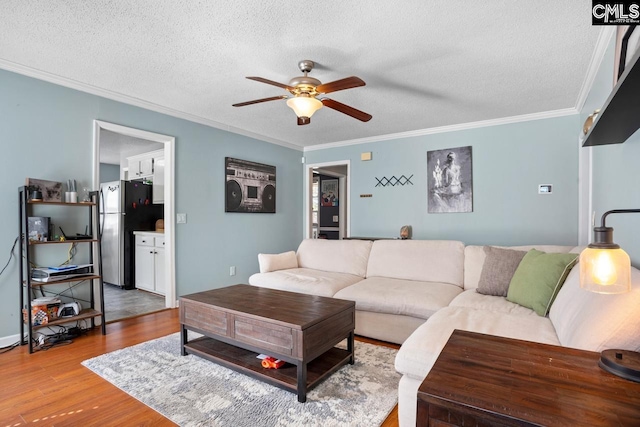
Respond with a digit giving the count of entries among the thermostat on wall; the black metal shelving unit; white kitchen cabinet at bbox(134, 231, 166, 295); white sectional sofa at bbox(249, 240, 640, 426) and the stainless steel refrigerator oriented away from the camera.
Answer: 0

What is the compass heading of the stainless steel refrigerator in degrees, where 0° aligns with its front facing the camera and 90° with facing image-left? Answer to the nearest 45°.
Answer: approximately 45°

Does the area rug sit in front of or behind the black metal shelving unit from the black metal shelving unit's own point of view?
in front

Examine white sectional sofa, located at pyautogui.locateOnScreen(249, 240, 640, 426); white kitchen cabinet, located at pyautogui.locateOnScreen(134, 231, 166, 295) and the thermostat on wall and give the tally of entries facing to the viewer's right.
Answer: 0

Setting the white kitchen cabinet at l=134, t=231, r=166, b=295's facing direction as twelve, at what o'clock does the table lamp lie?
The table lamp is roughly at 10 o'clock from the white kitchen cabinet.

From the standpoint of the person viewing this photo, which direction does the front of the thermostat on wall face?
facing the viewer

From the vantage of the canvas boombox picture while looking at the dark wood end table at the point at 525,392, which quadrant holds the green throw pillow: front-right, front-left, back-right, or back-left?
front-left

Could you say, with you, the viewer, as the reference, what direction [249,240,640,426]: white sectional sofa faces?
facing the viewer and to the left of the viewer

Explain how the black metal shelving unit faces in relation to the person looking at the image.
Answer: facing the viewer and to the right of the viewer

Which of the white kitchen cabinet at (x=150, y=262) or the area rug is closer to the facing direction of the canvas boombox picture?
the area rug

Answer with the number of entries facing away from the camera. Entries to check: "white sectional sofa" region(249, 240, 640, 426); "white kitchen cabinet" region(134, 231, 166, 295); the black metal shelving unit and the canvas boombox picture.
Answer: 0

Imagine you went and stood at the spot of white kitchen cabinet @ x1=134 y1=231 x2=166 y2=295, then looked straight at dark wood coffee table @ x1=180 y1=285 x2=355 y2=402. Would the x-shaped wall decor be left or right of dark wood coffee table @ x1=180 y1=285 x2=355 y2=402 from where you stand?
left

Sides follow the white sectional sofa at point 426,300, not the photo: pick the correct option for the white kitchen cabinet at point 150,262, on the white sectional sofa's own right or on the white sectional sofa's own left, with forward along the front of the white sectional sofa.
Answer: on the white sectional sofa's own right

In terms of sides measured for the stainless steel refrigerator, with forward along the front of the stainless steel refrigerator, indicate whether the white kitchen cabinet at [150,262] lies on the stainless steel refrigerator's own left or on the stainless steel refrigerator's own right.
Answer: on the stainless steel refrigerator's own left
